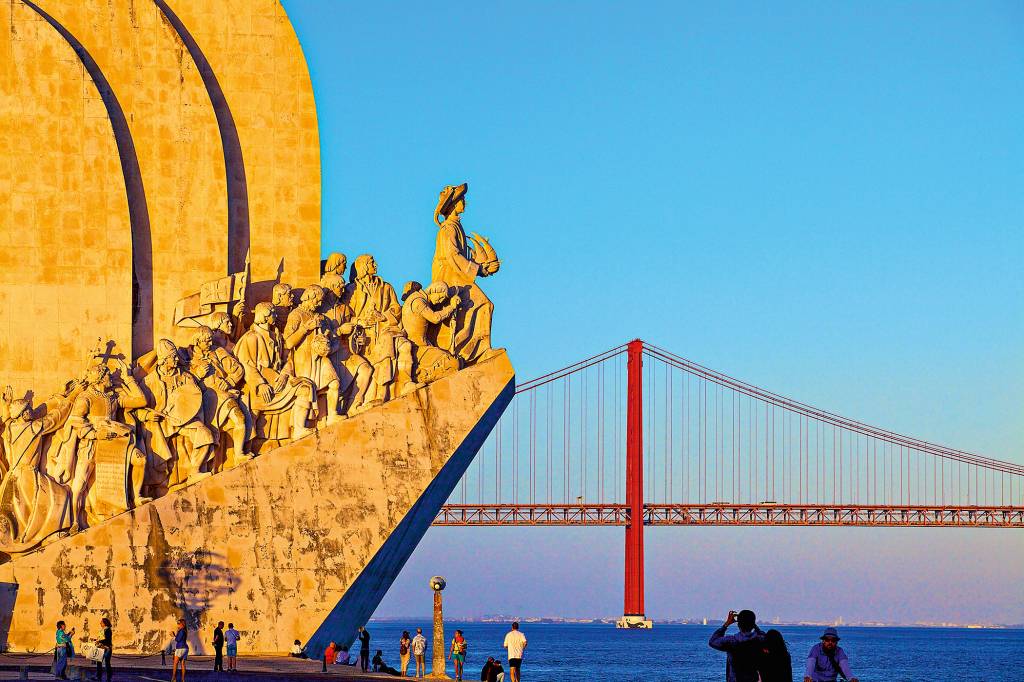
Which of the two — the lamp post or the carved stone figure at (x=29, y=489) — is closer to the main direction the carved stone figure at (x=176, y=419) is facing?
the lamp post

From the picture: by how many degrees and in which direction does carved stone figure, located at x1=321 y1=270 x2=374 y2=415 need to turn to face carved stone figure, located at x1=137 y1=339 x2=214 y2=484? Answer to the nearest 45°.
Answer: approximately 135° to its right

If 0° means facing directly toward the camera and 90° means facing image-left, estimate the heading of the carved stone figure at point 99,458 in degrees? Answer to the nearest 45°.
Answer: approximately 315°

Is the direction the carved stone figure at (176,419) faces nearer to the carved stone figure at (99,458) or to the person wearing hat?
the person wearing hat

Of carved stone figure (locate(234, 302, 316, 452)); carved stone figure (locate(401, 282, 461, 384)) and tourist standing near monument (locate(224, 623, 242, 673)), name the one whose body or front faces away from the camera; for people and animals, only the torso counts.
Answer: the tourist standing near monument

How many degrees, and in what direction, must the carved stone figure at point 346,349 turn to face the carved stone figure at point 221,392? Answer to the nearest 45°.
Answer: approximately 135° to its right

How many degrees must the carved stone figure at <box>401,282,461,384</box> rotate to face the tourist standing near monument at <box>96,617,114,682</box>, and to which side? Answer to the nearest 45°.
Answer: approximately 135° to its right

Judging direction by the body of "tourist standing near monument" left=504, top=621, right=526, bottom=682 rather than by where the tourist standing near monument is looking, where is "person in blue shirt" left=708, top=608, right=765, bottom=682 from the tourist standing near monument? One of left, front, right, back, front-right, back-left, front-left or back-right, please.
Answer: back

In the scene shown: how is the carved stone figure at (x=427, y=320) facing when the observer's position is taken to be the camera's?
facing to the right of the viewer

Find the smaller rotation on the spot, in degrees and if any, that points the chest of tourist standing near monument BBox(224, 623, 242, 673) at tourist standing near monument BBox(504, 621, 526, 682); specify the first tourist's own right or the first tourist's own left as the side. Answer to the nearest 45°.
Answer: approximately 90° to the first tourist's own right

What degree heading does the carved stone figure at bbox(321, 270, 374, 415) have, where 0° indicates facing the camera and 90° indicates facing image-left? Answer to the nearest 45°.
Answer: approximately 315°

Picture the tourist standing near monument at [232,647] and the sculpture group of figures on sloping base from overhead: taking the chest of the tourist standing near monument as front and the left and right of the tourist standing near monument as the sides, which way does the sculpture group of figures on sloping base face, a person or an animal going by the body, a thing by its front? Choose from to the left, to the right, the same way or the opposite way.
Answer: to the right

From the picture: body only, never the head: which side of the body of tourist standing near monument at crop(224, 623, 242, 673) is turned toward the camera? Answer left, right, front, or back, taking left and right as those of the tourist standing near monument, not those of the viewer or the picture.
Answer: back

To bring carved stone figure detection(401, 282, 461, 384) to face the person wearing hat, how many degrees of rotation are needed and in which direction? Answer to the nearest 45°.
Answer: approximately 90° to its right
